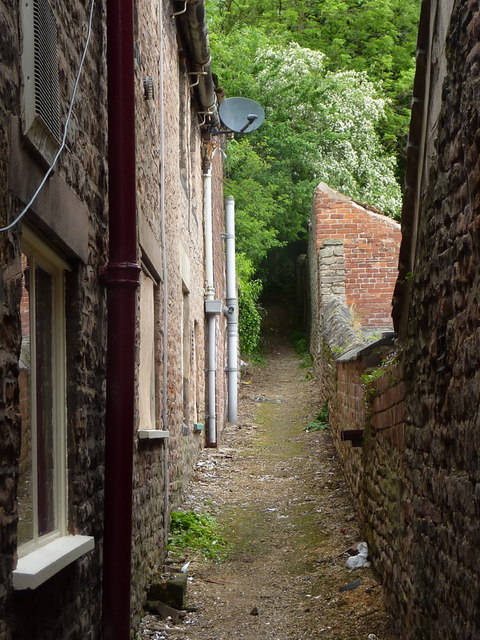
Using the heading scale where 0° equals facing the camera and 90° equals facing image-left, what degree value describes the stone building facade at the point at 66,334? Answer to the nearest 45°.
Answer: approximately 270°

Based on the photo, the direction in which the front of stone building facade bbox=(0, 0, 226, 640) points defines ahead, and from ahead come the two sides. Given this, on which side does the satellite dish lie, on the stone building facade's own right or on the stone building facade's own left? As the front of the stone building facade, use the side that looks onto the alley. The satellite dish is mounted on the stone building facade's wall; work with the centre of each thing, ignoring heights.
on the stone building facade's own left

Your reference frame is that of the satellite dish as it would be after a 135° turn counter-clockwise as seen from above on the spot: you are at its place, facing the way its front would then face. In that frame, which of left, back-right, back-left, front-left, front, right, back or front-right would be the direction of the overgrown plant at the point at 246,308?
front

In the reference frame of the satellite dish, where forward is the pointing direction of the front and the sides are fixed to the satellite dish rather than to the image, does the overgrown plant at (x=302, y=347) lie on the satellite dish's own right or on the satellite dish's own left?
on the satellite dish's own left

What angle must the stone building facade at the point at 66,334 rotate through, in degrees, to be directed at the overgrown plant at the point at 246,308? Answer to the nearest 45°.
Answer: approximately 90° to its left

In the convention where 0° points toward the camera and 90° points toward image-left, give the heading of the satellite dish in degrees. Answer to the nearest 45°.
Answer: approximately 315°
